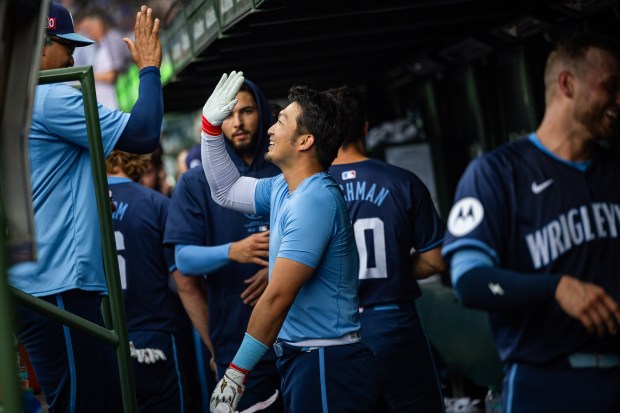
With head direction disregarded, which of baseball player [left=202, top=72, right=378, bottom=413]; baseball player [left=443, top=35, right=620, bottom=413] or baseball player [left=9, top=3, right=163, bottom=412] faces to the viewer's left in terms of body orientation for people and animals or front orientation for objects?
baseball player [left=202, top=72, right=378, bottom=413]

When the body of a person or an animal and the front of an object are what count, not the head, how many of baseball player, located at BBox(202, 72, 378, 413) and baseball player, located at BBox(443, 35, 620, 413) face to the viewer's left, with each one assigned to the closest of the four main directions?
1

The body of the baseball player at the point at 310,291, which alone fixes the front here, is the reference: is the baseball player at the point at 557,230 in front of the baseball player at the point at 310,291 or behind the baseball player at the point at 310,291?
behind

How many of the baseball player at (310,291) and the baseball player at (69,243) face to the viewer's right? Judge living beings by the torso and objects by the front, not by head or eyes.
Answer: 1

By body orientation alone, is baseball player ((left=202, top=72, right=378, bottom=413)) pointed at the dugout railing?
yes

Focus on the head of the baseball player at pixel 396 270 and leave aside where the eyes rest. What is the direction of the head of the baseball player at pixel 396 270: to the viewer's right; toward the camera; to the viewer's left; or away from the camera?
away from the camera

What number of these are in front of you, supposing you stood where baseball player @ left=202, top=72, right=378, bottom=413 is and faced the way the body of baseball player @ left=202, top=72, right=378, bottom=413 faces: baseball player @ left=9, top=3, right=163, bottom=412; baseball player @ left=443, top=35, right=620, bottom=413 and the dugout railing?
2

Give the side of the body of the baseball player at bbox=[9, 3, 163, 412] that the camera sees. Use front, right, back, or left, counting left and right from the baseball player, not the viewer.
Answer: right

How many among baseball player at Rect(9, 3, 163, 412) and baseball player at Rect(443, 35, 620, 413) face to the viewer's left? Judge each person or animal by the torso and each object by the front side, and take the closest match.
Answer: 0

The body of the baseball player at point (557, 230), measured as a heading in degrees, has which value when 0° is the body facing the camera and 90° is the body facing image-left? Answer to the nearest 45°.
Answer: approximately 315°

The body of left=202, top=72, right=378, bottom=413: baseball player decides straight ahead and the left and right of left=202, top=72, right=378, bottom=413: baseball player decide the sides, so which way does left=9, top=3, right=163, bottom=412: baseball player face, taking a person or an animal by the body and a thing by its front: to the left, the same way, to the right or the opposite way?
the opposite way

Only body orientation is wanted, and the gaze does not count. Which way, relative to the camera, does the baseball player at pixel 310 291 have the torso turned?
to the viewer's left

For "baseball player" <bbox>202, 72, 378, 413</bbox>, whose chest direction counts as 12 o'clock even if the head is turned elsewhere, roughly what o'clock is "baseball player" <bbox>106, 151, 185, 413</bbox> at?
"baseball player" <bbox>106, 151, 185, 413</bbox> is roughly at 2 o'clock from "baseball player" <bbox>202, 72, 378, 413</bbox>.

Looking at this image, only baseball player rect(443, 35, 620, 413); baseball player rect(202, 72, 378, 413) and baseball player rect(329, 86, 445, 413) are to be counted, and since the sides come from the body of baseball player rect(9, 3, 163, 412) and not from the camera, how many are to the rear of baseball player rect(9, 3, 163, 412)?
0

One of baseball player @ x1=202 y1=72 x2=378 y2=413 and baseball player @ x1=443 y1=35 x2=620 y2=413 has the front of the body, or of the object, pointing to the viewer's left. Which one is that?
baseball player @ x1=202 y1=72 x2=378 y2=413

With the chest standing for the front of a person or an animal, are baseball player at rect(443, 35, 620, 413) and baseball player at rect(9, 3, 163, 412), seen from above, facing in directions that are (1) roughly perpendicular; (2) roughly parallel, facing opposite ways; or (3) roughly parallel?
roughly perpendicular

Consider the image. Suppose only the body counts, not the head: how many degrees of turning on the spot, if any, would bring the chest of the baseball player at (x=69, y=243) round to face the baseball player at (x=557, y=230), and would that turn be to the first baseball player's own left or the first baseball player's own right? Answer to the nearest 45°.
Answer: approximately 45° to the first baseball player's own right
